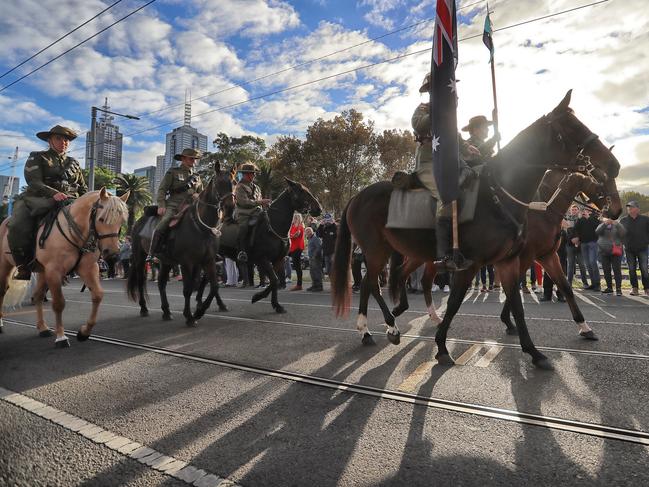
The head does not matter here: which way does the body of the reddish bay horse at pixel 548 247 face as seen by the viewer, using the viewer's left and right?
facing to the right of the viewer

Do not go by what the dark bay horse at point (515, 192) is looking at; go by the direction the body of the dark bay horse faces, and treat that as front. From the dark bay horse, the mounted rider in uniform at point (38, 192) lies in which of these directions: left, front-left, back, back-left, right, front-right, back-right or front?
back

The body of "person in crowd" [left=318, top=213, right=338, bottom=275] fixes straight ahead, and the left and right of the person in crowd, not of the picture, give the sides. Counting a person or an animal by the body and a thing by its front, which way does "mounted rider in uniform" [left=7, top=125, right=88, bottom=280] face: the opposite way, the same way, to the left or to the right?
to the left

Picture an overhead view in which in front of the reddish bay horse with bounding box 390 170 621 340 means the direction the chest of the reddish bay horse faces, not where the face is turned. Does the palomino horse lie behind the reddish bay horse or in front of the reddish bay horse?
behind

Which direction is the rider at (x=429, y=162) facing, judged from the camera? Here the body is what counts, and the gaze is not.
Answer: to the viewer's right

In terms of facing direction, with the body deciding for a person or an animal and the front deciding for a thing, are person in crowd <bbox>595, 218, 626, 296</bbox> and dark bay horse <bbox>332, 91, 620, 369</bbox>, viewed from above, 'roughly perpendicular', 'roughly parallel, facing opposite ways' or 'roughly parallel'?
roughly perpendicular

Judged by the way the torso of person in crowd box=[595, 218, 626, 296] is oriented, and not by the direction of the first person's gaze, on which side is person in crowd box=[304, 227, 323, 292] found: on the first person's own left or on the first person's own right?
on the first person's own right

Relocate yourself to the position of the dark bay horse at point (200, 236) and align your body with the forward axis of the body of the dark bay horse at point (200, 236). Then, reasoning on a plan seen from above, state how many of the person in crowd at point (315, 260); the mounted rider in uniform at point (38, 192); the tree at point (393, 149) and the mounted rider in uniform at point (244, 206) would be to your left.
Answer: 3

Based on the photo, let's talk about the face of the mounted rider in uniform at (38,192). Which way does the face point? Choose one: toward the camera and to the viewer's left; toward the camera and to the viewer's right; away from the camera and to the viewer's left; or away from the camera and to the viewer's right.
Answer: toward the camera and to the viewer's right

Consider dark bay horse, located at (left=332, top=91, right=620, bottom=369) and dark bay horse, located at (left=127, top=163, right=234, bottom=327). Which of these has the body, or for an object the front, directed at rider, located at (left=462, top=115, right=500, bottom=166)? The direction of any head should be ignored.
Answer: dark bay horse, located at (left=127, top=163, right=234, bottom=327)

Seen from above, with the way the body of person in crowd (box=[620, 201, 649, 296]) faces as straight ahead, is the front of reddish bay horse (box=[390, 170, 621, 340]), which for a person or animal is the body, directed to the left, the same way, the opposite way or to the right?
to the left

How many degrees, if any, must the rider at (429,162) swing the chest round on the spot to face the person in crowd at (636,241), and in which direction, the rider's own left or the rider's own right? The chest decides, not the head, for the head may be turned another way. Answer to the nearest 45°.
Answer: approximately 45° to the rider's own left

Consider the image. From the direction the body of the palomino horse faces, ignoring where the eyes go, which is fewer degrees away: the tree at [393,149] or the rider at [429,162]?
the rider

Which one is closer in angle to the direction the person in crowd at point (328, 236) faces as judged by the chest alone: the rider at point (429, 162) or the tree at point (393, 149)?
the rider
